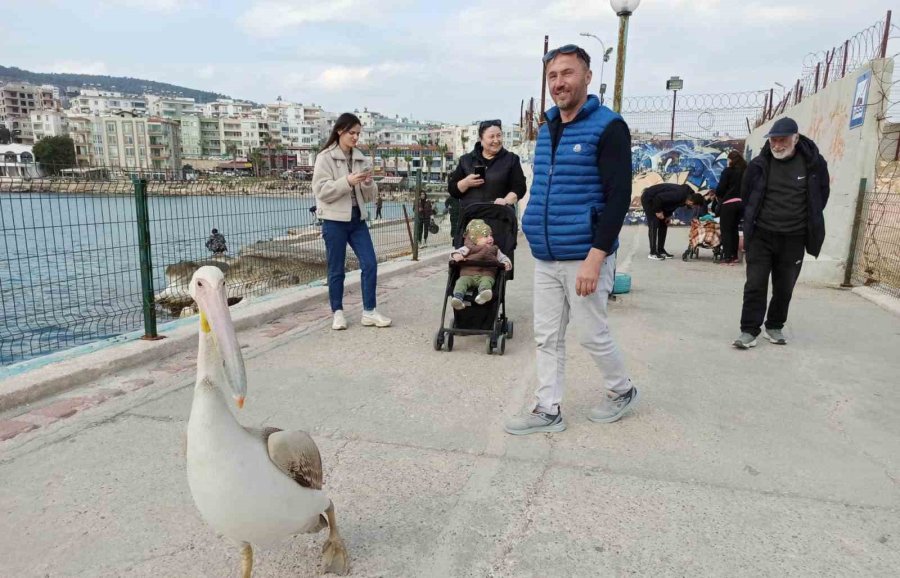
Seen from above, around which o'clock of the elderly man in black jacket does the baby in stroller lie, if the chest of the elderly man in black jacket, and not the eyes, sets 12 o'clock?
The baby in stroller is roughly at 2 o'clock from the elderly man in black jacket.

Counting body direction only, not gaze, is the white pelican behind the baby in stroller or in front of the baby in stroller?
in front

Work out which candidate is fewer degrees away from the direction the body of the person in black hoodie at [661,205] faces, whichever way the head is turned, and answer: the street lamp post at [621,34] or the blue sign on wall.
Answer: the blue sign on wall

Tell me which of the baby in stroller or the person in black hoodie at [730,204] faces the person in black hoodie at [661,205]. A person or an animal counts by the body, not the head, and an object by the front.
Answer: the person in black hoodie at [730,204]

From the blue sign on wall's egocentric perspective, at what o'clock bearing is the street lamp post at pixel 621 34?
The street lamp post is roughly at 12 o'clock from the blue sign on wall.

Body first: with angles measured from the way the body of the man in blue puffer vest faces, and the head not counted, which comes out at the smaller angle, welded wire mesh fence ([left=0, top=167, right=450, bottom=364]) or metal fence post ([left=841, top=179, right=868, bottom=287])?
the welded wire mesh fence

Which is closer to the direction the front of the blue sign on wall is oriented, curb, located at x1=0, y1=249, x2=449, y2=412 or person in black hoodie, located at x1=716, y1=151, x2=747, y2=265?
the curb

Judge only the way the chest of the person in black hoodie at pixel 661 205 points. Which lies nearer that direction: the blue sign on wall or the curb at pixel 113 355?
the blue sign on wall

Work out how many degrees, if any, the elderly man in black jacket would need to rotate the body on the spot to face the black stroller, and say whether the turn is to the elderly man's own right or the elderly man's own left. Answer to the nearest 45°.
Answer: approximately 45° to the elderly man's own right

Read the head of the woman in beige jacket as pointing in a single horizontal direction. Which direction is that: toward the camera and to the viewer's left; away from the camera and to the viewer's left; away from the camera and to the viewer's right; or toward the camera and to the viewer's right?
toward the camera and to the viewer's right

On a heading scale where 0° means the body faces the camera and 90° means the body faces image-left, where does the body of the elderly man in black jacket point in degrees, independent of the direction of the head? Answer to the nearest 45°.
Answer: approximately 0°

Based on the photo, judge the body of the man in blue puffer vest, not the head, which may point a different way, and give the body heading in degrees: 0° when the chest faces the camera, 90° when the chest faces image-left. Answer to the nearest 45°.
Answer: approximately 45°

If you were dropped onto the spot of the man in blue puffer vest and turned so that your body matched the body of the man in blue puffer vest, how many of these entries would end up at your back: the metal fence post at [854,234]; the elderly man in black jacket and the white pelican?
2
